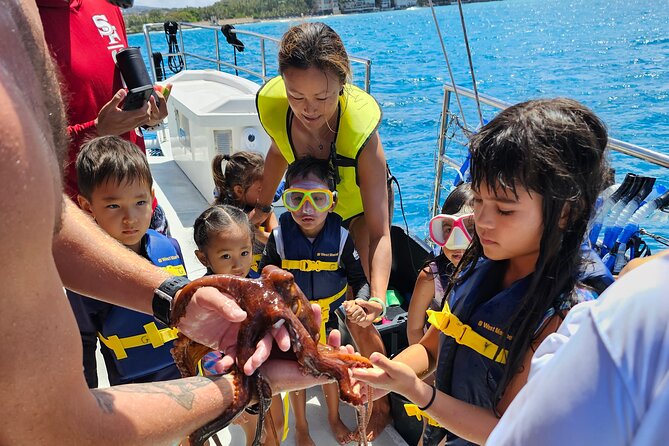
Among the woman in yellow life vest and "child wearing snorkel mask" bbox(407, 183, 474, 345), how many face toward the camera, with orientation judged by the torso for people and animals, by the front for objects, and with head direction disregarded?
2

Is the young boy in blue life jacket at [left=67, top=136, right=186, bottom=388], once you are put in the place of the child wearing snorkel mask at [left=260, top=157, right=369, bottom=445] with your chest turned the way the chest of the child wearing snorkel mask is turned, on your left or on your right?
on your right

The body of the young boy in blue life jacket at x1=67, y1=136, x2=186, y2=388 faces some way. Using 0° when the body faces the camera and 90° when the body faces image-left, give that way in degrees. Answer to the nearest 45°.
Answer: approximately 315°

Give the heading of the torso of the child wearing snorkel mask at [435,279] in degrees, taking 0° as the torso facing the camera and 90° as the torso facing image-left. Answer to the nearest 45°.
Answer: approximately 0°

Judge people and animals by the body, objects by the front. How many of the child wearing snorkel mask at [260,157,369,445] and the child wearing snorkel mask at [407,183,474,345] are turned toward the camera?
2

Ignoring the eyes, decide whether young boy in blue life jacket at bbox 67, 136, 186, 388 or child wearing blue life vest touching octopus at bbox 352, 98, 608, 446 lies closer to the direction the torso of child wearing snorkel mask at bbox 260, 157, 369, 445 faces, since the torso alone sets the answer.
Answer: the child wearing blue life vest touching octopus
